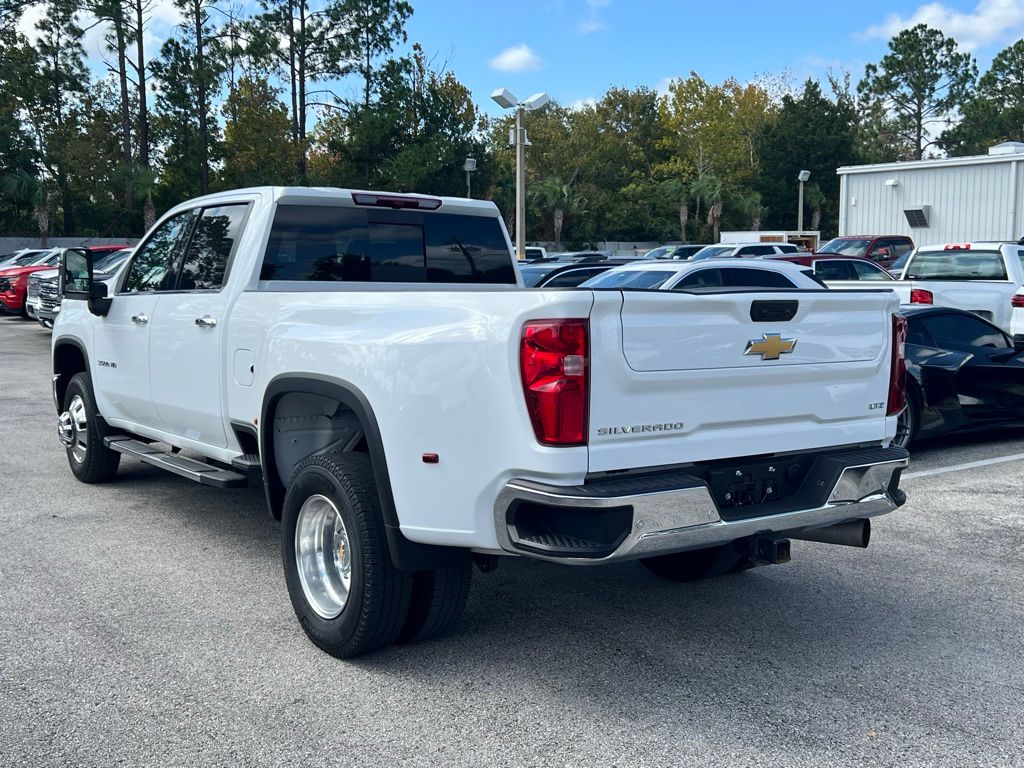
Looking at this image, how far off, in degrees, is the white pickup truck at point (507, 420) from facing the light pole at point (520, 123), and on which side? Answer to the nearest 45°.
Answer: approximately 45° to its right

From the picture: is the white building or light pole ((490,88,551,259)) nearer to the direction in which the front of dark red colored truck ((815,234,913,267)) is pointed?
the light pole

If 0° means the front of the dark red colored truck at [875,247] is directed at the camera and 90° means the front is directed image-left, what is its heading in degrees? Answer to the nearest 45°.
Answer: approximately 45°

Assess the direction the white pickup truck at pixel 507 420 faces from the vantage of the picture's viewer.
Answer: facing away from the viewer and to the left of the viewer

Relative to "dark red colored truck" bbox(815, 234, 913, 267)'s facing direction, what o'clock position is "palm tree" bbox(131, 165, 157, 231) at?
The palm tree is roughly at 2 o'clock from the dark red colored truck.

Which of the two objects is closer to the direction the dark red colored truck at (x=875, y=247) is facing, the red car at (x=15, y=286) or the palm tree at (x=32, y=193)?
the red car

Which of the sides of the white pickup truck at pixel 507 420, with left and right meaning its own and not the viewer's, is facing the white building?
right

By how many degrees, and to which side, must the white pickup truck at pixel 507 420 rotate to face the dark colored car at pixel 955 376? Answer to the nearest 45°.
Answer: approximately 90° to its right

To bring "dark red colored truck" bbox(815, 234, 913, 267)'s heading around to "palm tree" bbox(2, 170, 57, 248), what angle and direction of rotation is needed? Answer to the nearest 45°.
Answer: approximately 45° to its right
